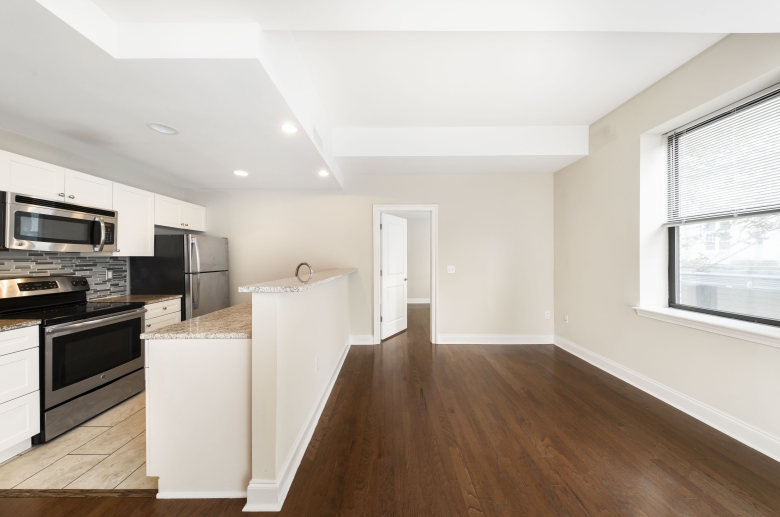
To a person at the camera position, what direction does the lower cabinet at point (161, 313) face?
facing the viewer and to the right of the viewer

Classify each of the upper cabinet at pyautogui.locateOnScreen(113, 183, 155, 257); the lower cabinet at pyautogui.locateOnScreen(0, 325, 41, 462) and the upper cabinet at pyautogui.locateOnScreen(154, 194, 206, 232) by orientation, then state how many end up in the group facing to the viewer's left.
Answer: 0

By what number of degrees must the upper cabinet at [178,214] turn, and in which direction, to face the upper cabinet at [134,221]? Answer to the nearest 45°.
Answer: approximately 90° to its right

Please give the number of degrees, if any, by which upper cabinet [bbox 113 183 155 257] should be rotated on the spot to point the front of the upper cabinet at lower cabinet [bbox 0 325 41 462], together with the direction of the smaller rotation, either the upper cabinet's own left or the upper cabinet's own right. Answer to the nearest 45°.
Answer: approximately 90° to the upper cabinet's own right

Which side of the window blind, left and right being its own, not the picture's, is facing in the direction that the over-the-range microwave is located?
front

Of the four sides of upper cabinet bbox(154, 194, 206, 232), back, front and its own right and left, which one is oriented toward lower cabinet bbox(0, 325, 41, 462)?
right

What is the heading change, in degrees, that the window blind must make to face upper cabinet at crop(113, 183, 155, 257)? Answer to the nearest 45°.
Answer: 0° — it already faces it

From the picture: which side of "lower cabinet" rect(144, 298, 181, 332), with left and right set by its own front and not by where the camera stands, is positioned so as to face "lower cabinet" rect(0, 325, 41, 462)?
right

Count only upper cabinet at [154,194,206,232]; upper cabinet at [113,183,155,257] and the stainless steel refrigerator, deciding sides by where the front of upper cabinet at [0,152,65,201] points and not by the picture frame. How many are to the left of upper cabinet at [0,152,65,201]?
3

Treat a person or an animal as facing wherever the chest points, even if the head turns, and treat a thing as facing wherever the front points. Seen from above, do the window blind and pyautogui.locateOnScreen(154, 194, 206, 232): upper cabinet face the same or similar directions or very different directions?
very different directions

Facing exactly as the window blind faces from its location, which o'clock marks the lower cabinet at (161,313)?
The lower cabinet is roughly at 12 o'clock from the window blind.

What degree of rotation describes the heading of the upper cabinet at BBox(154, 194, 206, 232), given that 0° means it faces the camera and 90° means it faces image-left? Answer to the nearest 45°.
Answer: approximately 315°

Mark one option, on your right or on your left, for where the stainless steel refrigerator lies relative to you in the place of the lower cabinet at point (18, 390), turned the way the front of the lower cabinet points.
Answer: on your left
